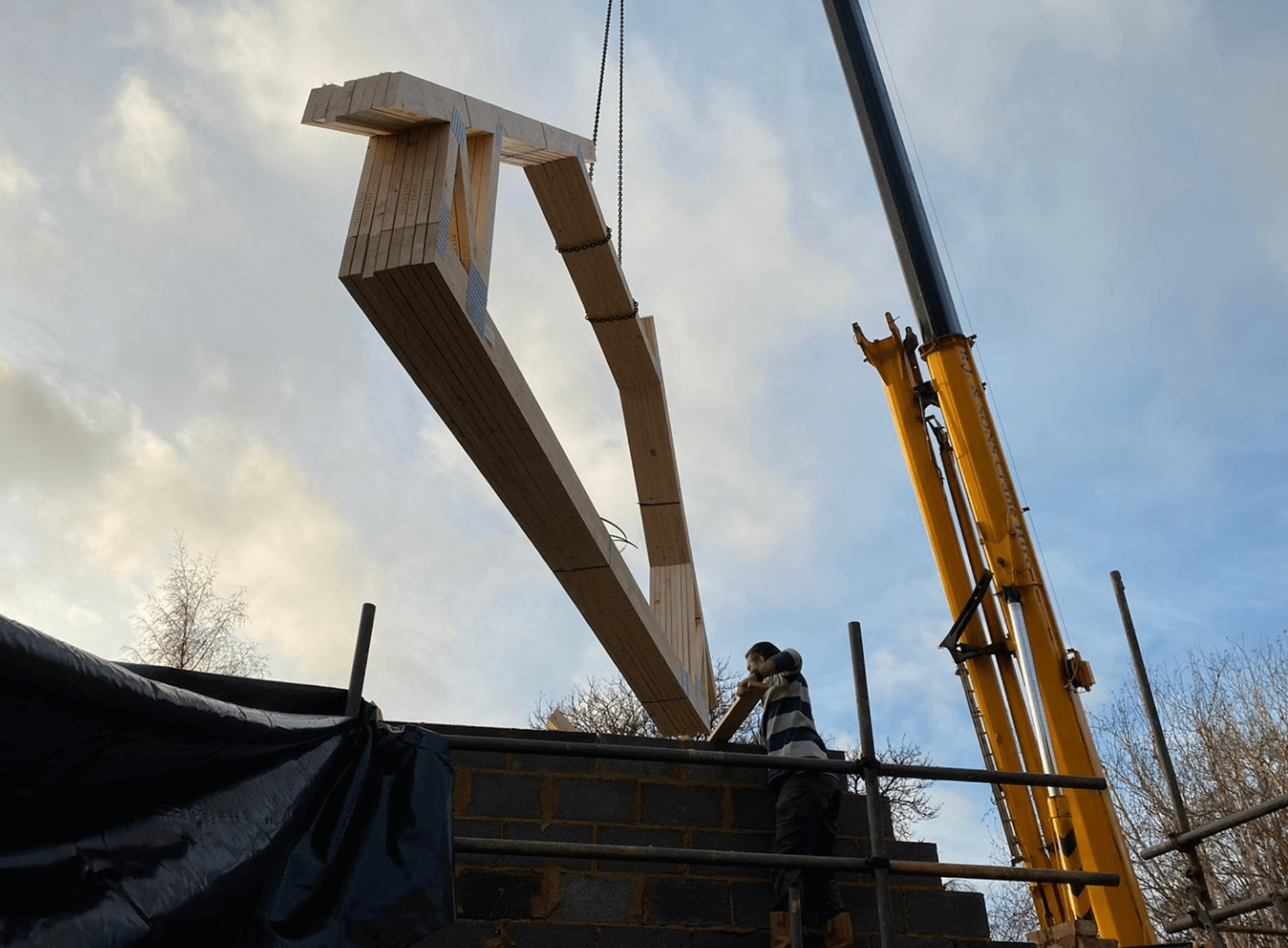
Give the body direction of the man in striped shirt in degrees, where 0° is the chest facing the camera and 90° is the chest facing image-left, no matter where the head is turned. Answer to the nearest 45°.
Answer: approximately 90°

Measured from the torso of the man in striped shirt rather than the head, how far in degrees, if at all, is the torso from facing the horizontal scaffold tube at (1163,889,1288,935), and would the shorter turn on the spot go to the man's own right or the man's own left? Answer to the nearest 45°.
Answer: approximately 180°

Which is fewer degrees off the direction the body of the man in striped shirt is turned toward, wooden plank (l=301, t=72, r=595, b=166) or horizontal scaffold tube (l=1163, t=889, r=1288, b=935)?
the wooden plank

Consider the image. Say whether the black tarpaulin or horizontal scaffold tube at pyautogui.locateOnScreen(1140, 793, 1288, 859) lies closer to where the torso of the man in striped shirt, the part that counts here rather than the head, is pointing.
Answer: the black tarpaulin

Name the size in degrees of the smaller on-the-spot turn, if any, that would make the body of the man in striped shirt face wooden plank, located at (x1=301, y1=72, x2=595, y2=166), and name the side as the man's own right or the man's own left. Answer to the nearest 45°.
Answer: approximately 45° to the man's own left

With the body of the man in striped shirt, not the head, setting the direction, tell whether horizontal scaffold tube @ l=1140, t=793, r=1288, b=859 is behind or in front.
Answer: behind

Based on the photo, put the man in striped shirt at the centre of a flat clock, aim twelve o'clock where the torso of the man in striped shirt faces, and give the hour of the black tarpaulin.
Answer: The black tarpaulin is roughly at 10 o'clock from the man in striped shirt.
